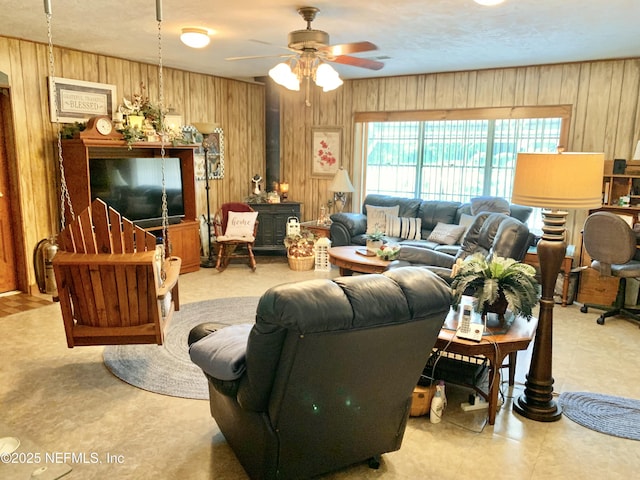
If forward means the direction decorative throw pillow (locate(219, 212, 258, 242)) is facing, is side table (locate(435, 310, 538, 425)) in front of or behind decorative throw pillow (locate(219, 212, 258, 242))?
in front

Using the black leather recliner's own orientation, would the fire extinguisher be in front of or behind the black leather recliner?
in front

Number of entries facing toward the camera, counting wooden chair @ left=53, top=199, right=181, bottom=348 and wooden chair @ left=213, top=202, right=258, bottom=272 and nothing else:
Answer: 1

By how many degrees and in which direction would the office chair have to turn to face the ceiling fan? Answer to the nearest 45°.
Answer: approximately 180°

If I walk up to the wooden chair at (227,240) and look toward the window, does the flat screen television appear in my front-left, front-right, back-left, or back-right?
back-right

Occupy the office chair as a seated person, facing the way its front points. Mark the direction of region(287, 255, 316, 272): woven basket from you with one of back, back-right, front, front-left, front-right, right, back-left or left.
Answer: back-left

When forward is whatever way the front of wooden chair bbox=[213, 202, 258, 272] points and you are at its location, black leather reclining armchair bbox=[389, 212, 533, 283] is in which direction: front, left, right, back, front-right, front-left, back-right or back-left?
front-left

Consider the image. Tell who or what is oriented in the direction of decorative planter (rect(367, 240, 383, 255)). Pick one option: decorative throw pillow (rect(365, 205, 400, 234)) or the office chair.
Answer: the decorative throw pillow

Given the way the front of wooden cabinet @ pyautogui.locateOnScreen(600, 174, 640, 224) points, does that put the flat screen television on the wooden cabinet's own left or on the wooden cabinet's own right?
on the wooden cabinet's own right

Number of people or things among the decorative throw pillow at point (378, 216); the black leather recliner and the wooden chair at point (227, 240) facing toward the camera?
2

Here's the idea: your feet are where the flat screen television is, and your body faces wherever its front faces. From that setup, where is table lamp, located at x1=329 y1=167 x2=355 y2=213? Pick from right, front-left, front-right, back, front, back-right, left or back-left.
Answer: front-left

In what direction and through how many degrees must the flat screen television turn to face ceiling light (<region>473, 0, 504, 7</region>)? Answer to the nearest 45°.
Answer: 0° — it already faces it
